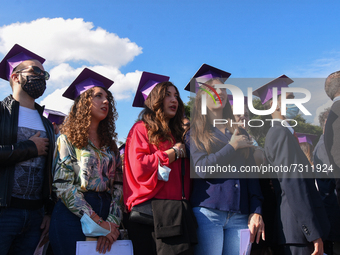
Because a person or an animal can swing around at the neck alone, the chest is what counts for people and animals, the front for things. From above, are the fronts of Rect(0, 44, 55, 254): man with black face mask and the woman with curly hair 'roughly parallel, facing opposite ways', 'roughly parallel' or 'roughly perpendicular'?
roughly parallel

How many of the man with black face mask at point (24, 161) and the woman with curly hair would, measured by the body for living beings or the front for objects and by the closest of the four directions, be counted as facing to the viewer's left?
0

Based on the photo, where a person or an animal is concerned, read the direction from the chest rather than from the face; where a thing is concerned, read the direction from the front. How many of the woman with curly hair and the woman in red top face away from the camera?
0

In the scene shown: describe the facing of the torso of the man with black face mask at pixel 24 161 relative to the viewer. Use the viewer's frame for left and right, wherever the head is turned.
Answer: facing the viewer and to the right of the viewer

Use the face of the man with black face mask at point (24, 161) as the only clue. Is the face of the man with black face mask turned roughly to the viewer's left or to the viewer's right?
to the viewer's right

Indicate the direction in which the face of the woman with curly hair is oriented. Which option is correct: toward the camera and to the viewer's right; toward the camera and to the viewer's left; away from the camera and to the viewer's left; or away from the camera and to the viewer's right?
toward the camera and to the viewer's right

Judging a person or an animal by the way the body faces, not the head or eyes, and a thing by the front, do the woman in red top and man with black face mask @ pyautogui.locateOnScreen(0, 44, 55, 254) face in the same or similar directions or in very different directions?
same or similar directions

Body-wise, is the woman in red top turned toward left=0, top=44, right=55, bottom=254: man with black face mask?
no

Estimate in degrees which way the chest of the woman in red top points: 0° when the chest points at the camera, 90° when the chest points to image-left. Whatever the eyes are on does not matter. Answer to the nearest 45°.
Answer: approximately 315°

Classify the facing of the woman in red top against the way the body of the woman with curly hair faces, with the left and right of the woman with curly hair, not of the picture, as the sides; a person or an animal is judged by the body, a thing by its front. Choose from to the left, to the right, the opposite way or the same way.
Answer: the same way
